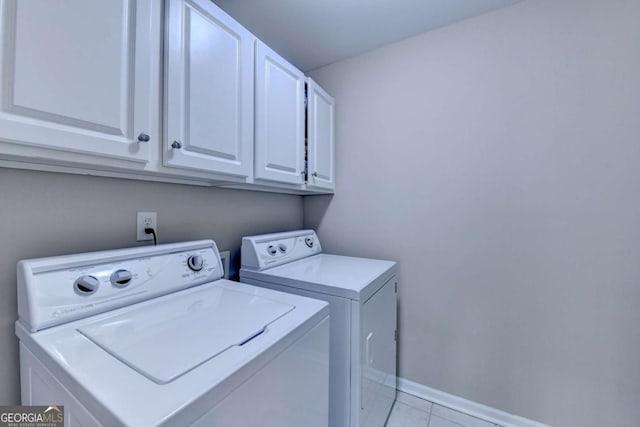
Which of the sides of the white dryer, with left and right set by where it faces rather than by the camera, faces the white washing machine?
right

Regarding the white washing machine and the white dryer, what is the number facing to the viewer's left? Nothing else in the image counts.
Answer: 0

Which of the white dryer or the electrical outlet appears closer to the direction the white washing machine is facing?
the white dryer

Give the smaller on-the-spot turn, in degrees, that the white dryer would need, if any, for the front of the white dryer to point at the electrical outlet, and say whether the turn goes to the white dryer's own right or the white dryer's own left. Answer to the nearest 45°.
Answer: approximately 135° to the white dryer's own right

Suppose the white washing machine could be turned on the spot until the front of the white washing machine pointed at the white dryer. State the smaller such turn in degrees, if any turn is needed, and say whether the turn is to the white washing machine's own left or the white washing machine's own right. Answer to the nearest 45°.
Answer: approximately 45° to the white washing machine's own left

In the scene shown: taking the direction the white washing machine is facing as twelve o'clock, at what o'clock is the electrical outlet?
The electrical outlet is roughly at 7 o'clock from the white washing machine.

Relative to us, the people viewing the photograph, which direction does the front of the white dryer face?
facing the viewer and to the right of the viewer
